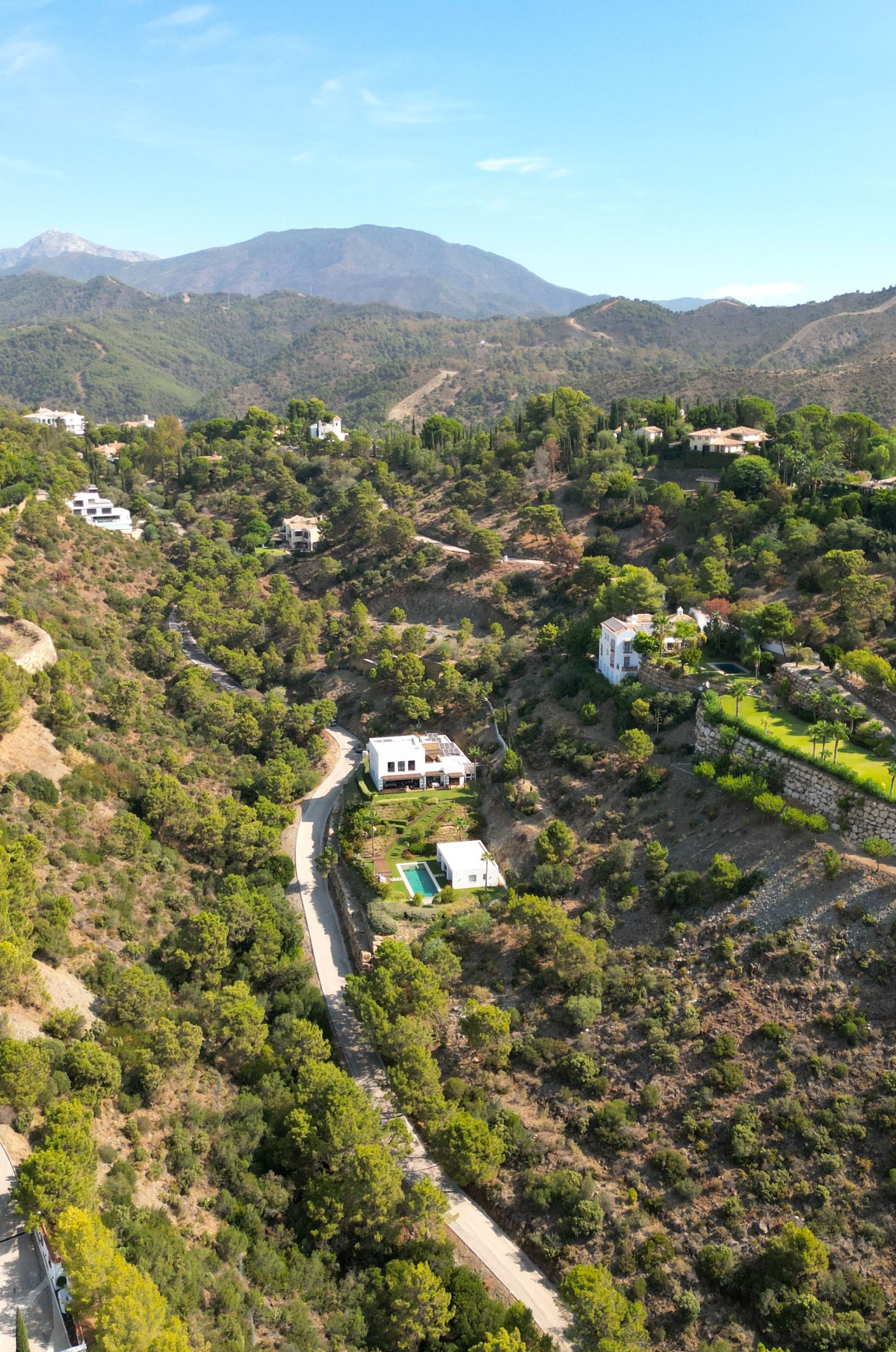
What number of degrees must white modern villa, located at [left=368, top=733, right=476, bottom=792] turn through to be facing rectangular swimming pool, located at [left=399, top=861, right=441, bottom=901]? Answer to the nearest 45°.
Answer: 0° — it already faces it

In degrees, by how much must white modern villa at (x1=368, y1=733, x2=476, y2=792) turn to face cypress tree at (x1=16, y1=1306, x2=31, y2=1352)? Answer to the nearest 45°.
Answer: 0° — it already faces it

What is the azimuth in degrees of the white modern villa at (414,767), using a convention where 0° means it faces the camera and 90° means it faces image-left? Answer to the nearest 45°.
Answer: approximately 0°

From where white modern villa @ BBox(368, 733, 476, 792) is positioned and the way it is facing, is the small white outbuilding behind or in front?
in front

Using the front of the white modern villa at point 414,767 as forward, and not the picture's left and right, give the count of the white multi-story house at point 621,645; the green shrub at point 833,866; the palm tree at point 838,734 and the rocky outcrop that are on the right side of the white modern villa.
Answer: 1

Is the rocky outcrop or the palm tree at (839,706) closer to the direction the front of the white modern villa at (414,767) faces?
the palm tree

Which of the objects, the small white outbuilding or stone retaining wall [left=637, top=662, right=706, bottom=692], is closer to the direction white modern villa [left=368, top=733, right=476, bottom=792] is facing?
the small white outbuilding

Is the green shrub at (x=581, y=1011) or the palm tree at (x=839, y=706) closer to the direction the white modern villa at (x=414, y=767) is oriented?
the green shrub

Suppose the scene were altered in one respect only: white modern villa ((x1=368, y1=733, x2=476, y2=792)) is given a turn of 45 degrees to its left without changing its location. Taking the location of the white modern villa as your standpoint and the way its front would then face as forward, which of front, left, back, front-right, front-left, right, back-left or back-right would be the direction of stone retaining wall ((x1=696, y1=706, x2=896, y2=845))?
front

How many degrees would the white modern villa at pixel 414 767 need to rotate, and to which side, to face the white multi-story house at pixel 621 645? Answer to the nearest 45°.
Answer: approximately 90° to its left

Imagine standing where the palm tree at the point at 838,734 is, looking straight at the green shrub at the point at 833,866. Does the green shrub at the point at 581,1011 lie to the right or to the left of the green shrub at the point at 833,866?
right

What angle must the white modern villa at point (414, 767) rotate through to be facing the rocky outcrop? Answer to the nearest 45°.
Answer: approximately 90° to its right

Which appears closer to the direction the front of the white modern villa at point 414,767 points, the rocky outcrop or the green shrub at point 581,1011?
the green shrub

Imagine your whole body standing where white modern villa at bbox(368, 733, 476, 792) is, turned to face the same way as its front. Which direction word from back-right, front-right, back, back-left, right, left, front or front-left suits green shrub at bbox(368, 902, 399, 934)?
front

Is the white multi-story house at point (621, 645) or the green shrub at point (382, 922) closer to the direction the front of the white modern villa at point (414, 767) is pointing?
the green shrub

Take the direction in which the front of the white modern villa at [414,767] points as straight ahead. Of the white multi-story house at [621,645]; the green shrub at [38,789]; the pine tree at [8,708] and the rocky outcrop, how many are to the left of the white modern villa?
1

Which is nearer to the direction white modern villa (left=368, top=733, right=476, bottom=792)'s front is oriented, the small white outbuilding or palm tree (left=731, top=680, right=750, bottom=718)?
the small white outbuilding
